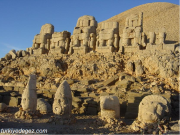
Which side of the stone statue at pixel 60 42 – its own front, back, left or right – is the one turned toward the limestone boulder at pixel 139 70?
left

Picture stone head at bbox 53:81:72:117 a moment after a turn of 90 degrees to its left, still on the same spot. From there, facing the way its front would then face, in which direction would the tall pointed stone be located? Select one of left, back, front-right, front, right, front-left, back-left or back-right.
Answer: back

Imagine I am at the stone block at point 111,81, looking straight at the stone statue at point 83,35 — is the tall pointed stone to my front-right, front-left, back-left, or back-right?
back-left

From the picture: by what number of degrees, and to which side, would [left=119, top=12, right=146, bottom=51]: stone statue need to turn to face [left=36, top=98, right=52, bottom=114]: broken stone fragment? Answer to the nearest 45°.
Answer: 0° — it already faces it

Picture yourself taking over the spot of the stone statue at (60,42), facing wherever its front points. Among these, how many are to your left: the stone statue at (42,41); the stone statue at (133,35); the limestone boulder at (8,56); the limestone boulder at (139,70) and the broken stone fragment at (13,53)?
2

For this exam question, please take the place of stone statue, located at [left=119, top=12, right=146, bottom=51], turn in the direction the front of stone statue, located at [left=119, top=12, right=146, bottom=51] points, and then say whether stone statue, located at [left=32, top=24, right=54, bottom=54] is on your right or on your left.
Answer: on your right

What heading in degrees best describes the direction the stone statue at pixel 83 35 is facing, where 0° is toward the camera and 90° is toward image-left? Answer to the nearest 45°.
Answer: approximately 45°
